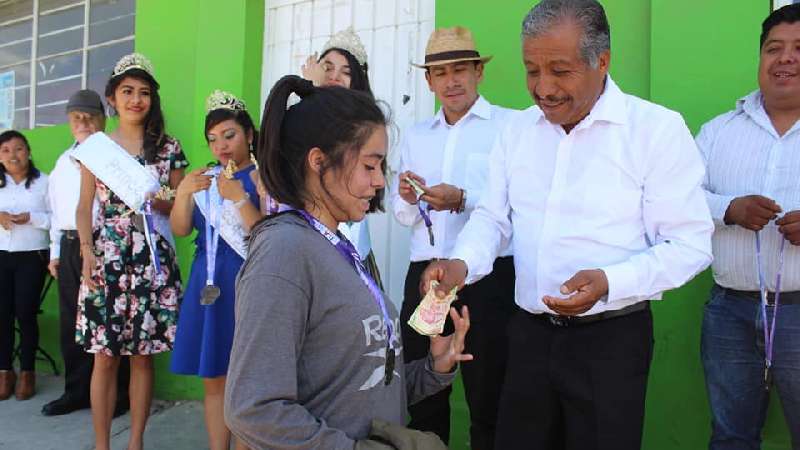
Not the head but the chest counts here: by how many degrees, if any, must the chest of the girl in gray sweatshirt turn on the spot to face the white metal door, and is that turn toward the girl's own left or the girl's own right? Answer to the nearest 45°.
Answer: approximately 90° to the girl's own left

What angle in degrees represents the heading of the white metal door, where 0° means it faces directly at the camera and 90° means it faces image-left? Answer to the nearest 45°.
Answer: approximately 0°

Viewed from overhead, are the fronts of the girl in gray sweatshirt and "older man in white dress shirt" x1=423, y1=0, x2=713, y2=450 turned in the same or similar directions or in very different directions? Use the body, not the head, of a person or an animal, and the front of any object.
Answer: very different directions

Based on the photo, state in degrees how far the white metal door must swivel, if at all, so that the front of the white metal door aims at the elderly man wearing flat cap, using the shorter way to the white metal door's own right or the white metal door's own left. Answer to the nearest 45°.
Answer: approximately 90° to the white metal door's own right

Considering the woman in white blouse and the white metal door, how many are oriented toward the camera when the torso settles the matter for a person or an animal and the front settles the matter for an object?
2

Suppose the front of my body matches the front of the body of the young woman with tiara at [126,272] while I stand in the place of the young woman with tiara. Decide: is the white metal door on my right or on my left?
on my left

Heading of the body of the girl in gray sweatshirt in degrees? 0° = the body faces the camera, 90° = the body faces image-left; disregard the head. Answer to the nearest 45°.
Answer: approximately 270°

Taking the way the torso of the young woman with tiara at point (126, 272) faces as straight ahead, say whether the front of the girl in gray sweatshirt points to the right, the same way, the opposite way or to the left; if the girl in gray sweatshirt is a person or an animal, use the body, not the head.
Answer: to the left

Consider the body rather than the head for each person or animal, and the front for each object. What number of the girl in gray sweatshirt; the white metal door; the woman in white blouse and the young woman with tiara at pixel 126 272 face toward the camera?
3

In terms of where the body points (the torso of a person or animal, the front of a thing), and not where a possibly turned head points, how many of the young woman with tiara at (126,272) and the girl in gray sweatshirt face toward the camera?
1

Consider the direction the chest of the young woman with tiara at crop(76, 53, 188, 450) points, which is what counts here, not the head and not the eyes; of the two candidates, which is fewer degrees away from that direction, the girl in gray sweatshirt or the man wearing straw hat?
the girl in gray sweatshirt

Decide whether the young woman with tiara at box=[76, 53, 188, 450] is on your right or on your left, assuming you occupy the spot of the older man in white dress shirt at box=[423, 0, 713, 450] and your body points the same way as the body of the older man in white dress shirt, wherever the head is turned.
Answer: on your right

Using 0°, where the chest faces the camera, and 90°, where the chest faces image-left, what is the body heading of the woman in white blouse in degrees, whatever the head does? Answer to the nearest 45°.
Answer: approximately 0°

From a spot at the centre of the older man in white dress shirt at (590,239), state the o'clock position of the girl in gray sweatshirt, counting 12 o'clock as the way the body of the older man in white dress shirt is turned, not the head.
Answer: The girl in gray sweatshirt is roughly at 12 o'clock from the older man in white dress shirt.

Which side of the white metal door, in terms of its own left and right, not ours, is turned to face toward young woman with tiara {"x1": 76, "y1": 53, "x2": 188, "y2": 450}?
right
